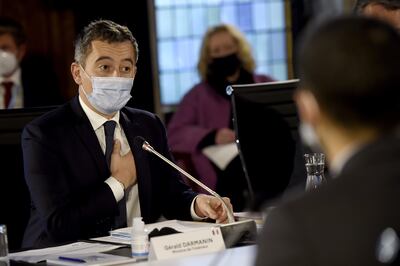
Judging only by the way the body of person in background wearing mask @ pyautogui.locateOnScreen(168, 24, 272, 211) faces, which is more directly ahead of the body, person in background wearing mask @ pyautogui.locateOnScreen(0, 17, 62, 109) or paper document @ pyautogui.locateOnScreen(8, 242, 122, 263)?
the paper document

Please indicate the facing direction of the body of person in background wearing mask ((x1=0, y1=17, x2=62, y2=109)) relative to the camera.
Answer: toward the camera

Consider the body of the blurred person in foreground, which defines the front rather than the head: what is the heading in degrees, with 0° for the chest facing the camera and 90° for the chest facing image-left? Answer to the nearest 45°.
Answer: approximately 135°

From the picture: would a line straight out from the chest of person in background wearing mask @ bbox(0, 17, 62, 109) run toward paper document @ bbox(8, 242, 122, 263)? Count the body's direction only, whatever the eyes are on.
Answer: yes

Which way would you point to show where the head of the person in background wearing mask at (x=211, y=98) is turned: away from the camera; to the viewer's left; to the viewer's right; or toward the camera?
toward the camera

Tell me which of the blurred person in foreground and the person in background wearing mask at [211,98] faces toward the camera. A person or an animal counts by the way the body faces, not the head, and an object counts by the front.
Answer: the person in background wearing mask

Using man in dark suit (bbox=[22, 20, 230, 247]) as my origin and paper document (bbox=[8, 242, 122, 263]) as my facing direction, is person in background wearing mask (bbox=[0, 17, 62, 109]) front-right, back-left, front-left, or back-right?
back-right

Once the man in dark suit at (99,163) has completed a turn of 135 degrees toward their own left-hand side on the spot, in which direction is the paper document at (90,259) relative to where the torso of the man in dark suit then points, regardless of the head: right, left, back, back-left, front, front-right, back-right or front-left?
back

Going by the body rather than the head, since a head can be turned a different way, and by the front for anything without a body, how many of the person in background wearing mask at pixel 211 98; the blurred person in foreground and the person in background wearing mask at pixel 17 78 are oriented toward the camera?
2

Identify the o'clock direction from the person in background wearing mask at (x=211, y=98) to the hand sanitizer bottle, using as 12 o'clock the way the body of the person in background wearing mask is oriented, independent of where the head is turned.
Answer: The hand sanitizer bottle is roughly at 12 o'clock from the person in background wearing mask.

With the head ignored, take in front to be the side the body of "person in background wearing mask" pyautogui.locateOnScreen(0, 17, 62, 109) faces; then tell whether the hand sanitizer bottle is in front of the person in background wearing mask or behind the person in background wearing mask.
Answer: in front

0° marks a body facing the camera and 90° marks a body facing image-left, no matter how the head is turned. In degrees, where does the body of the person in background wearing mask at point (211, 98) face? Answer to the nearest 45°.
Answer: approximately 0°

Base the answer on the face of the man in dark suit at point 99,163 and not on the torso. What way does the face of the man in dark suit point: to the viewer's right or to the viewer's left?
to the viewer's right

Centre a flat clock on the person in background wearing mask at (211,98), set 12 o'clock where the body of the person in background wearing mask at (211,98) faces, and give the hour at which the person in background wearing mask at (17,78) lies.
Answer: the person in background wearing mask at (17,78) is roughly at 3 o'clock from the person in background wearing mask at (211,98).

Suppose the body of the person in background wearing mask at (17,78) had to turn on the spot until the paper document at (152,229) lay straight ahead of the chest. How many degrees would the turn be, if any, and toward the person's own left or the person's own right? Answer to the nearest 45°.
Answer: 0° — they already face it

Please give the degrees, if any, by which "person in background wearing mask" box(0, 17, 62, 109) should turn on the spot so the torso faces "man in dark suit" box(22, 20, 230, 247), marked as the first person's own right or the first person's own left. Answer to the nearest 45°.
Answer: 0° — they already face them

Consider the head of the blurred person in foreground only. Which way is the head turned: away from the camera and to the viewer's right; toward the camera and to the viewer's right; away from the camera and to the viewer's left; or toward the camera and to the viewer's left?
away from the camera and to the viewer's left

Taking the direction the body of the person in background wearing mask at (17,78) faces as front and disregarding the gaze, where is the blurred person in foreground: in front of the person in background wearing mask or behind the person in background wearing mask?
in front
